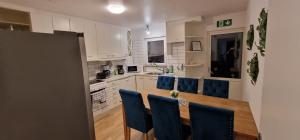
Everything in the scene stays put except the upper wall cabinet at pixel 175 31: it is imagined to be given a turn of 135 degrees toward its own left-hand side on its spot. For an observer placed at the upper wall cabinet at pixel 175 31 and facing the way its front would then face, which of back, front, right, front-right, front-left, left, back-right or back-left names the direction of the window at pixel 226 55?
front-right

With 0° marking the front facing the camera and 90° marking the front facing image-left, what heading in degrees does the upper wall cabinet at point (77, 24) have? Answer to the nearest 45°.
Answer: approximately 315°

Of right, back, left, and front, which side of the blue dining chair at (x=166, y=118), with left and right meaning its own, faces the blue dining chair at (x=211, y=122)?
right

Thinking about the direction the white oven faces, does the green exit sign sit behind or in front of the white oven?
in front

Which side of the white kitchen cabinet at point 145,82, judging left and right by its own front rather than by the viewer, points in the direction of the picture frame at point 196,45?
left

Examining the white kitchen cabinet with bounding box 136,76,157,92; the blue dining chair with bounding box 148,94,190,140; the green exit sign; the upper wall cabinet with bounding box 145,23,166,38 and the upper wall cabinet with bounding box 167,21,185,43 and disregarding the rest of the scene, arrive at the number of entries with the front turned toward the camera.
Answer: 4

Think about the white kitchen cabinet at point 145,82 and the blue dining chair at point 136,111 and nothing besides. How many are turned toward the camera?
1

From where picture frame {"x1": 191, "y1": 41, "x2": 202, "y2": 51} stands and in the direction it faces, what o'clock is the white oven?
The white oven is roughly at 2 o'clock from the picture frame.
